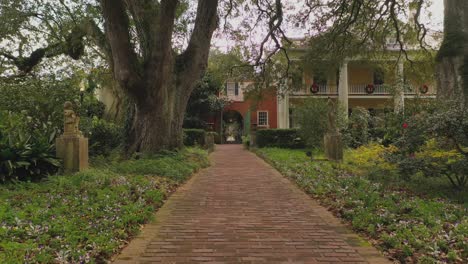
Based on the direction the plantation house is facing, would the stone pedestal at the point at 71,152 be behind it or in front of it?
in front

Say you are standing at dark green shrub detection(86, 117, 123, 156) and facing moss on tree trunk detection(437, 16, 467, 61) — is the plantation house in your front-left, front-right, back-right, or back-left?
front-left

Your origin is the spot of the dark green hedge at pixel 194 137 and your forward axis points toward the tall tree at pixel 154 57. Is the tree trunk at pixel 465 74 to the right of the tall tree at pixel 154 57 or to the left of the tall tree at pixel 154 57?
left

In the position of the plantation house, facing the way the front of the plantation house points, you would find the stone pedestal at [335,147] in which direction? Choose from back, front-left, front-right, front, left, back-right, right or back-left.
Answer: front

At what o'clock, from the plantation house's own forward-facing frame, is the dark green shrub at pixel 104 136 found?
The dark green shrub is roughly at 1 o'clock from the plantation house.

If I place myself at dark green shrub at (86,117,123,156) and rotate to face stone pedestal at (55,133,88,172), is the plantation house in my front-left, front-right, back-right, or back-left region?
back-left

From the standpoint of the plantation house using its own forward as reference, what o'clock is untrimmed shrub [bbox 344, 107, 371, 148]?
The untrimmed shrub is roughly at 12 o'clock from the plantation house.

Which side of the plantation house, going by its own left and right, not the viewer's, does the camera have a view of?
front

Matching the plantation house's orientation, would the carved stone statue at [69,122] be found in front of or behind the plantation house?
in front
